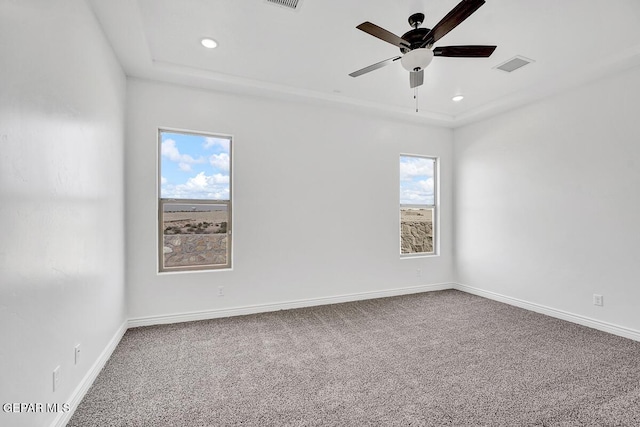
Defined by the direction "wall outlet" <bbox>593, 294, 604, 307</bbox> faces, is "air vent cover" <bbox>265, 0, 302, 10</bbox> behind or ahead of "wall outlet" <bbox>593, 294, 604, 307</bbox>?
ahead

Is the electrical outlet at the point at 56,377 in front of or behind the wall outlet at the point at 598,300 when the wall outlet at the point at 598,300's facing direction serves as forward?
in front

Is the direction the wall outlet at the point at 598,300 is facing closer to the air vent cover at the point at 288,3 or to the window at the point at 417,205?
the air vent cover

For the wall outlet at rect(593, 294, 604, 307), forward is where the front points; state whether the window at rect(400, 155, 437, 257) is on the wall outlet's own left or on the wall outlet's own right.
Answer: on the wall outlet's own right

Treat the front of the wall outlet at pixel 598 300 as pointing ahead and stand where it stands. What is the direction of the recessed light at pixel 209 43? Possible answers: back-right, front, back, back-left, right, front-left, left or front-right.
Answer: front

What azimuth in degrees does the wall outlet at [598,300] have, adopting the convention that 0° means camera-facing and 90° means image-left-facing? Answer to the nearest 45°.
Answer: approximately 45°

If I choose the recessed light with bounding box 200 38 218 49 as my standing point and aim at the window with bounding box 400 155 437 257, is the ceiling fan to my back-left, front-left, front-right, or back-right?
front-right

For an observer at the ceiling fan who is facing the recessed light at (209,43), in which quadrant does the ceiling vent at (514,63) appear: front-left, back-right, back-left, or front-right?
back-right

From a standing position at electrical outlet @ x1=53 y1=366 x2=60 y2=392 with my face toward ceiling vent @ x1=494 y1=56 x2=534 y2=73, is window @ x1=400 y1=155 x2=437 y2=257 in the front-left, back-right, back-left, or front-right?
front-left

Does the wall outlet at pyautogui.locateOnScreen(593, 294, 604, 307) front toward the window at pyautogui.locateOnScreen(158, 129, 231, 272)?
yes

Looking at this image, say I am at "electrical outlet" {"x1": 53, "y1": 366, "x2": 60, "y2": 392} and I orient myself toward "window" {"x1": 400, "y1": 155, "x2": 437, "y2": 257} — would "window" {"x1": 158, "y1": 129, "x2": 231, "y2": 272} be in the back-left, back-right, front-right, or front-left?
front-left
